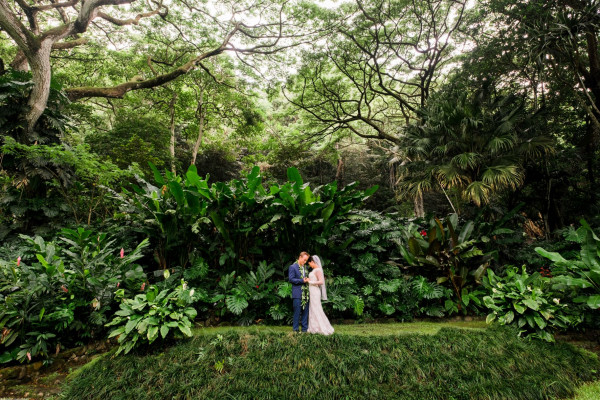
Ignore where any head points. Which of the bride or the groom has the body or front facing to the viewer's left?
the bride

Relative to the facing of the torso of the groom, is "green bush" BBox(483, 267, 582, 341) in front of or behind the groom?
in front

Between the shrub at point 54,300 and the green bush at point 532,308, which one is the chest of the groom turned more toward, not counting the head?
the green bush

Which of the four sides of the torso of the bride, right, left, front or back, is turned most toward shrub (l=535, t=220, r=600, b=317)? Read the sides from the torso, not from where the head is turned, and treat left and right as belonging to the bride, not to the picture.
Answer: back

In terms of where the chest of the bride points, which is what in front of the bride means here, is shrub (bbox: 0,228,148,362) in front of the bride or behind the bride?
in front

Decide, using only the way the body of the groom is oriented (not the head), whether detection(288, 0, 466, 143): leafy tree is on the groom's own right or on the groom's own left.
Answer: on the groom's own left

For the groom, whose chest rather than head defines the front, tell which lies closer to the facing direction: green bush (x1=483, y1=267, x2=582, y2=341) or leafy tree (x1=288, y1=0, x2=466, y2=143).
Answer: the green bush

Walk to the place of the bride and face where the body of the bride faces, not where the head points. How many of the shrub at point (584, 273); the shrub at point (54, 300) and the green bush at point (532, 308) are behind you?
2

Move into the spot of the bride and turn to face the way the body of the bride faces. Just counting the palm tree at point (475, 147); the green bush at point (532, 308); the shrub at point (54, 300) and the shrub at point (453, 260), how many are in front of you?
1

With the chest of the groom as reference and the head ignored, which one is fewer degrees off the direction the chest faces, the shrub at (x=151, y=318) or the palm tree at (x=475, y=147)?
the palm tree

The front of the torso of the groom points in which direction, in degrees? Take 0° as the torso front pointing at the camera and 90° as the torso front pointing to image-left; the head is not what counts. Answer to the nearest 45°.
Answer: approximately 315°

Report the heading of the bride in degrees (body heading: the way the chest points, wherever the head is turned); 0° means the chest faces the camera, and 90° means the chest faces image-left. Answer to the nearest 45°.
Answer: approximately 90°

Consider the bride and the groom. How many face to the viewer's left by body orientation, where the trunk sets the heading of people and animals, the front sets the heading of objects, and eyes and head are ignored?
1

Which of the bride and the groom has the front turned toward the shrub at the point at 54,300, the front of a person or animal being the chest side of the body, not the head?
the bride

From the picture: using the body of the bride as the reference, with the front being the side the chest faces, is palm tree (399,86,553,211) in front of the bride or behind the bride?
behind
